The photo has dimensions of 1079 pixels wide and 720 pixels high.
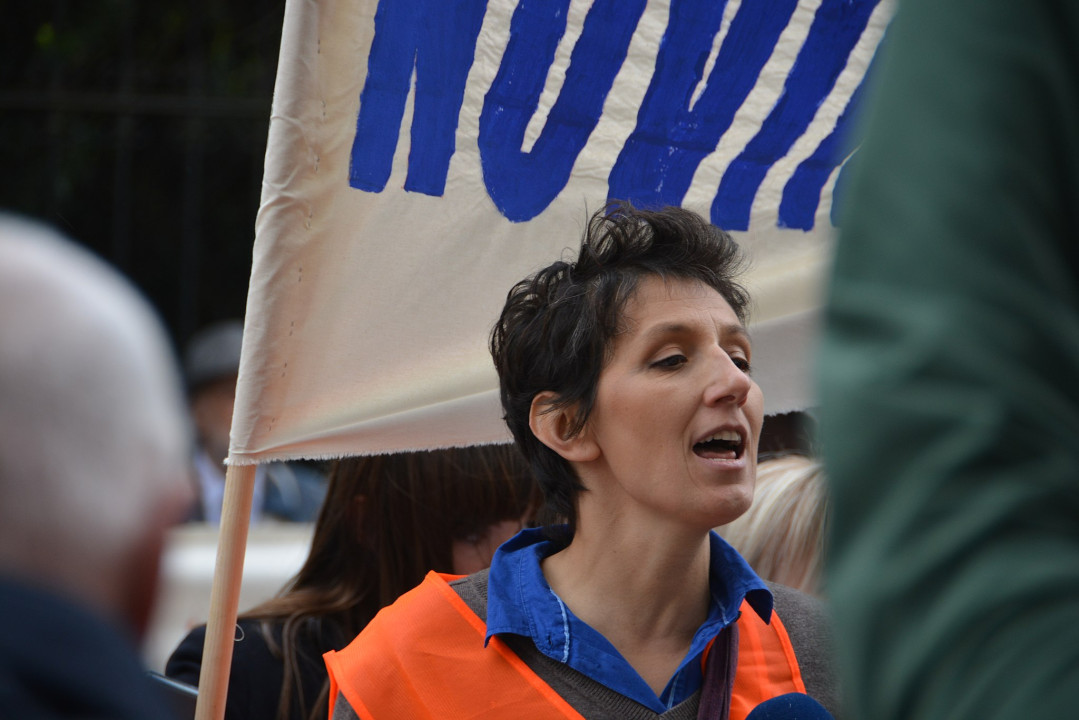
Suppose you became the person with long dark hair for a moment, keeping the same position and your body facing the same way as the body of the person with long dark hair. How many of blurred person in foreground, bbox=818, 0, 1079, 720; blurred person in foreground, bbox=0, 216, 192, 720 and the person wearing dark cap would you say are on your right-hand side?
2

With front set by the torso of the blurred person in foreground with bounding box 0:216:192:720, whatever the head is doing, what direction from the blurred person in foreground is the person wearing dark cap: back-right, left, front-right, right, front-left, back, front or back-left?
front-left

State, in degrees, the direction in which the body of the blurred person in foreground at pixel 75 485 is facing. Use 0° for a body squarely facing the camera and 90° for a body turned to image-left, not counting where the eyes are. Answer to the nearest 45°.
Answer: approximately 225°

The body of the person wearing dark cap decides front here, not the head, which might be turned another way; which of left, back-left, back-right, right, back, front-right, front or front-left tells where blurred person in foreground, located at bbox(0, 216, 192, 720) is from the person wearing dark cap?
front-left

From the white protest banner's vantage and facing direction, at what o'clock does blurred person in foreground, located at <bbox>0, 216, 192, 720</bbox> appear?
The blurred person in foreground is roughly at 12 o'clock from the white protest banner.

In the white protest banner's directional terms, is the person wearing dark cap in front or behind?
behind

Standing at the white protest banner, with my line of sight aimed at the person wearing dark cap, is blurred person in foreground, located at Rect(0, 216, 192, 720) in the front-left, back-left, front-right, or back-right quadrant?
back-left

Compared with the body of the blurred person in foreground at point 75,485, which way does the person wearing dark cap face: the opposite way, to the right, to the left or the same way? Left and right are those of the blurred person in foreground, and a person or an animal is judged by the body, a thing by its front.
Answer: the opposite way
